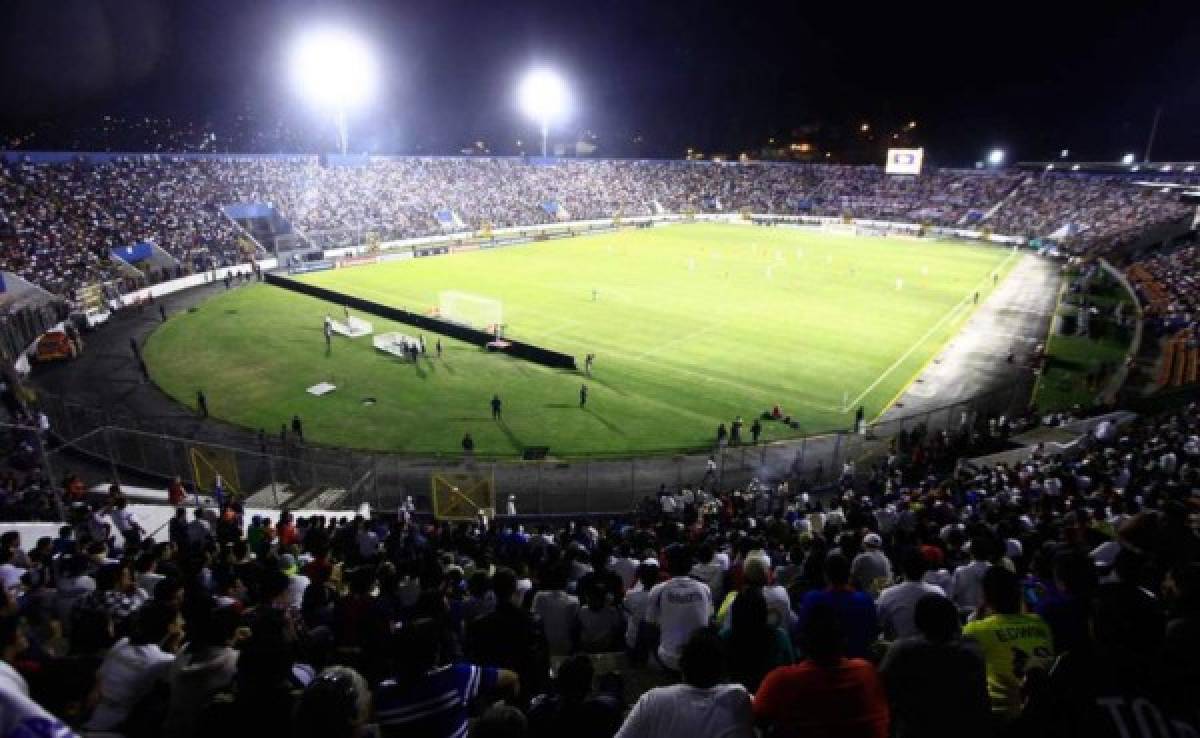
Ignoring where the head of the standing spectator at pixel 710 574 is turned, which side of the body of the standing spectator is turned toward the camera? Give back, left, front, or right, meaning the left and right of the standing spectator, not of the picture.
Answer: back

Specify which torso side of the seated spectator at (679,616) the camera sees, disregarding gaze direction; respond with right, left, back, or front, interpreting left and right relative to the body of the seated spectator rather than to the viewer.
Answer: back

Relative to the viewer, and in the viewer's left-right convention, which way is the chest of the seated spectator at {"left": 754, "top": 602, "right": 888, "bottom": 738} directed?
facing away from the viewer

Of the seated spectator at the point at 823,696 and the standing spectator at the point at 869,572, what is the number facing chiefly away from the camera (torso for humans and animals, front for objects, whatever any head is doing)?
2

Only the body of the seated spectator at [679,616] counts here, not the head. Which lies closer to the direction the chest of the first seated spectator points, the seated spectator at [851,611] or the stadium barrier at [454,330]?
the stadium barrier

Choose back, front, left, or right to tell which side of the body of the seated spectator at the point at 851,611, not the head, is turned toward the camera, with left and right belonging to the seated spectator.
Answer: back

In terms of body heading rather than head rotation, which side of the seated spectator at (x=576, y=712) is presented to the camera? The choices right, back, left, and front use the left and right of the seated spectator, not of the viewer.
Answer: back

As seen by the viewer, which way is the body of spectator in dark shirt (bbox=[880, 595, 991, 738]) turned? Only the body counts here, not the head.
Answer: away from the camera

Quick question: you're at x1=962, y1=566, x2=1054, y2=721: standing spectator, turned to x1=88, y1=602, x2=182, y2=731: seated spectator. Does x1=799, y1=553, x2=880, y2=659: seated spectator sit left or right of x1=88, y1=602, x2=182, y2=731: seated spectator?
right

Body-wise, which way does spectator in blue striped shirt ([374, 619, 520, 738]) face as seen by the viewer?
away from the camera

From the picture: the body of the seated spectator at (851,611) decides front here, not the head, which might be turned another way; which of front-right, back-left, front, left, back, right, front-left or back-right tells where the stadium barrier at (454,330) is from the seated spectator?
front-left

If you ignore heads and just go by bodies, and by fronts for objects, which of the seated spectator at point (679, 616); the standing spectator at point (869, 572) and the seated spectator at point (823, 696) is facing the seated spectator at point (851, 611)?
the seated spectator at point (823, 696)

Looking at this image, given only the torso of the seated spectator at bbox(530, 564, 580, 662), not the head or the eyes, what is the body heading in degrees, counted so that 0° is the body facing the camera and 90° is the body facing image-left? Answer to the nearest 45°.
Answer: approximately 180°

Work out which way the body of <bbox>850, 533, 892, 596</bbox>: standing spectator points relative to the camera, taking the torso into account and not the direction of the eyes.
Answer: away from the camera

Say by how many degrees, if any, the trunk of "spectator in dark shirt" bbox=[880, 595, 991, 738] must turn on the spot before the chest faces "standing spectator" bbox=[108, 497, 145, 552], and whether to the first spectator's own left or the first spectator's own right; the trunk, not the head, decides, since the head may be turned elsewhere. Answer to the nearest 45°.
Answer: approximately 90° to the first spectator's own left

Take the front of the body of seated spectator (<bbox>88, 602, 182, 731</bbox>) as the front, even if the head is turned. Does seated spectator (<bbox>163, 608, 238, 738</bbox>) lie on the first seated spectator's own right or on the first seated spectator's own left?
on the first seated spectator's own right

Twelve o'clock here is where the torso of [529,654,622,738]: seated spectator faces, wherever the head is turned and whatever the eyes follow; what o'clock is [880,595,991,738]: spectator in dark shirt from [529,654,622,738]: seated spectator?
[880,595,991,738]: spectator in dark shirt is roughly at 3 o'clock from [529,654,622,738]: seated spectator.

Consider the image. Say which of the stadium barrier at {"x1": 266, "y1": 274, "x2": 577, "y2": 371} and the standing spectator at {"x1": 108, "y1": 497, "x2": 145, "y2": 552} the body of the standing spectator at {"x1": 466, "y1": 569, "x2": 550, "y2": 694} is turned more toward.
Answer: the stadium barrier

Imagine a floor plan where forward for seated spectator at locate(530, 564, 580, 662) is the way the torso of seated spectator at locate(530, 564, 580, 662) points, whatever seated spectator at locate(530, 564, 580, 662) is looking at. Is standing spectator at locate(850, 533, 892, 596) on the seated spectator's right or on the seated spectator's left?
on the seated spectator's right
